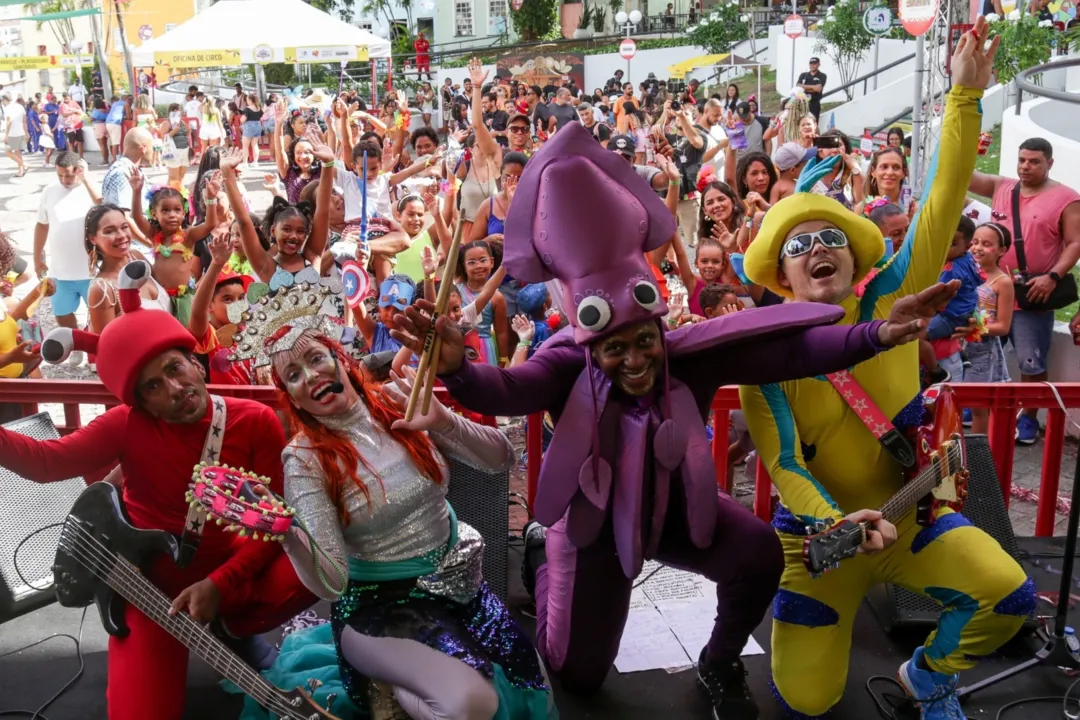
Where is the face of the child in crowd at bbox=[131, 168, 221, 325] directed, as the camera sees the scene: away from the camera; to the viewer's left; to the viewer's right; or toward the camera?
toward the camera

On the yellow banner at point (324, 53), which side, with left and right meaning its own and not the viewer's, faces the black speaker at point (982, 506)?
front

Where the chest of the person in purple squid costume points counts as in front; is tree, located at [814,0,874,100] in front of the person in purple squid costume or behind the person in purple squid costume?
behind

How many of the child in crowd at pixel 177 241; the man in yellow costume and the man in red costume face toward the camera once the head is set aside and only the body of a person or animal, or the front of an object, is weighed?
3

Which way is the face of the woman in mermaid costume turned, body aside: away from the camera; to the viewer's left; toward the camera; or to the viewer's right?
toward the camera

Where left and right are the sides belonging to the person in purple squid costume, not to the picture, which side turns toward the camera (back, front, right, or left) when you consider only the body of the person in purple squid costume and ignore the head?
front

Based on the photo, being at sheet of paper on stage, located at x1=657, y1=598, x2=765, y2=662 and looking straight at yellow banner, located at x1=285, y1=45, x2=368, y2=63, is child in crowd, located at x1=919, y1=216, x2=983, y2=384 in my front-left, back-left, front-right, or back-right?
front-right

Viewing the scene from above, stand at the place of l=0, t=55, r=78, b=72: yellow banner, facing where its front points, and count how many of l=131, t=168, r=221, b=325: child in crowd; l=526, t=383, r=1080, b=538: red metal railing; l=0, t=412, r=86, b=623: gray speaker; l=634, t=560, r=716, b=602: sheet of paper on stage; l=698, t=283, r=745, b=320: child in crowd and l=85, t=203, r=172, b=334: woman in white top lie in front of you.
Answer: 6

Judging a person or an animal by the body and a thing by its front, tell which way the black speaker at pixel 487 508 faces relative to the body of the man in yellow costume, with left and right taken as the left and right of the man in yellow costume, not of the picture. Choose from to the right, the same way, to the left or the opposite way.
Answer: the same way

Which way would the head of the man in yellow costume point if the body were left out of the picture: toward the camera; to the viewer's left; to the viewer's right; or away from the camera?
toward the camera

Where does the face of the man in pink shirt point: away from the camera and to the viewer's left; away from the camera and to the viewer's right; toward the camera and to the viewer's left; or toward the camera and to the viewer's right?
toward the camera and to the viewer's left

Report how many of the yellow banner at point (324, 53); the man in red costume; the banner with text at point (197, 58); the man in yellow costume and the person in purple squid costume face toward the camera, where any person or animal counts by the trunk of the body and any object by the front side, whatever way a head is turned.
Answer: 5

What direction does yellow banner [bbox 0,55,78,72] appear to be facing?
toward the camera

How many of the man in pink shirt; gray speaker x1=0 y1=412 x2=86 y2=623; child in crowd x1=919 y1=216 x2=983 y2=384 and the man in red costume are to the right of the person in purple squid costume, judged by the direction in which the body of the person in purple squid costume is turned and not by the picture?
2

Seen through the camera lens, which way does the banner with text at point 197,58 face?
facing the viewer

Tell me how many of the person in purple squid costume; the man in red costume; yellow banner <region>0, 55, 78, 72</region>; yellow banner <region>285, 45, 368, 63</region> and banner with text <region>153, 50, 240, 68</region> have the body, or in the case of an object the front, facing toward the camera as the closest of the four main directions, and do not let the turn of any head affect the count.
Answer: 5

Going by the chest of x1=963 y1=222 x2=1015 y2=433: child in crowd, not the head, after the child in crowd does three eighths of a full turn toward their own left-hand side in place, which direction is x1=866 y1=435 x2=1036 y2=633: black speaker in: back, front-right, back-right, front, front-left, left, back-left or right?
right

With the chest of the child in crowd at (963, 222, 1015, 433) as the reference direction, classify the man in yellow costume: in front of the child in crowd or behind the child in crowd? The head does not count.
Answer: in front

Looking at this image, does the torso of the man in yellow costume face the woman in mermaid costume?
no
